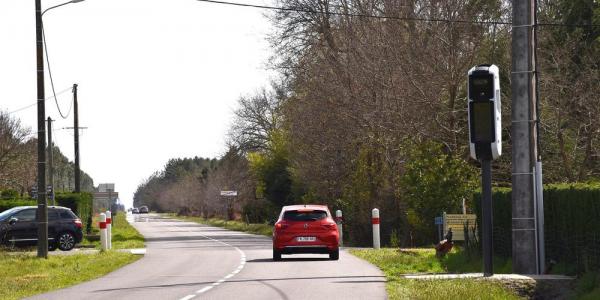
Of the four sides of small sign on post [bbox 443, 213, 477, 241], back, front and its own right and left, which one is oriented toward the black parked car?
right

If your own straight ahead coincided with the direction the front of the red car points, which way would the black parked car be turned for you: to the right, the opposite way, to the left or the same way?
to the left

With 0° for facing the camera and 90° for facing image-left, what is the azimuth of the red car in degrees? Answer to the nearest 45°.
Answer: approximately 180°

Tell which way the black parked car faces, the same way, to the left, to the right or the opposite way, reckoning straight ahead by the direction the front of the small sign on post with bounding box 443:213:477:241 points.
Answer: to the right

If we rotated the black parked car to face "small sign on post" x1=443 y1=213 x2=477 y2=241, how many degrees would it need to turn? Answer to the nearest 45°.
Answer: approximately 135° to its left

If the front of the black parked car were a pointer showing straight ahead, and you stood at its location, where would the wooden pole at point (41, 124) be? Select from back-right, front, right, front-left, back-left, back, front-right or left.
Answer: left

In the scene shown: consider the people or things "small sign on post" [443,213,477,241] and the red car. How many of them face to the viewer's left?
0

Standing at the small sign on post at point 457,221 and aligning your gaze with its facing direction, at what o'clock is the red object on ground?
The red object on ground is roughly at 12 o'clock from the small sign on post.

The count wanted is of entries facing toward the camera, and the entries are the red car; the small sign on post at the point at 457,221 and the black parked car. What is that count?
1

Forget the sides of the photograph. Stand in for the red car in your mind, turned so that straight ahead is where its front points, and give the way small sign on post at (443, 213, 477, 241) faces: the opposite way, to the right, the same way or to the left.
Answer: the opposite way

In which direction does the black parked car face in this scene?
to the viewer's left

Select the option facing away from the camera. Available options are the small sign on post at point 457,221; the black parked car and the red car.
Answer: the red car
